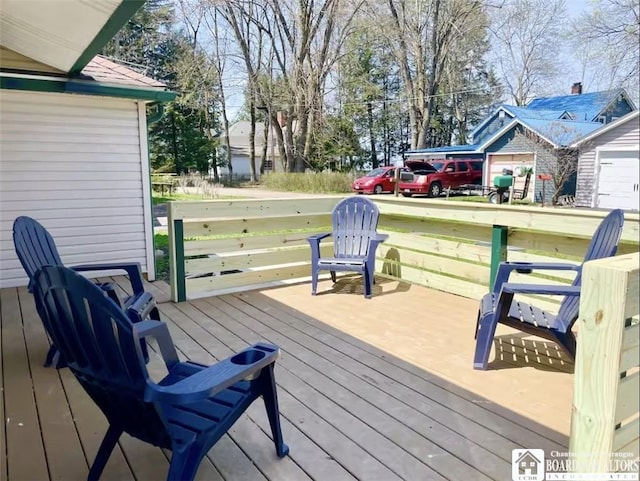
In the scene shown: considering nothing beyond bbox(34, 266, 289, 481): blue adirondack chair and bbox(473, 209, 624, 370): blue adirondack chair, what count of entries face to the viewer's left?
1

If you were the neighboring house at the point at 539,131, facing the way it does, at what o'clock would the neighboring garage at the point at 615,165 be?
the neighboring garage at the point at 615,165 is roughly at 10 o'clock from the neighboring house at the point at 539,131.

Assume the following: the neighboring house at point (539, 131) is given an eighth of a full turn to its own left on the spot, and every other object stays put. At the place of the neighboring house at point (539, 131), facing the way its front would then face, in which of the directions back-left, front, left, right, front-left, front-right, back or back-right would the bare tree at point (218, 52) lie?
back-right

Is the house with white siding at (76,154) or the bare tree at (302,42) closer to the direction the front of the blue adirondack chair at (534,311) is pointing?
the house with white siding

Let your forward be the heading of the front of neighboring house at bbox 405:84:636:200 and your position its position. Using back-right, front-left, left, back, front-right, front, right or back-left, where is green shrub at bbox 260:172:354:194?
right

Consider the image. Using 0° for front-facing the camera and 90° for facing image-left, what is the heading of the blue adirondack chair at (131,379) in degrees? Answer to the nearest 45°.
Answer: approximately 225°

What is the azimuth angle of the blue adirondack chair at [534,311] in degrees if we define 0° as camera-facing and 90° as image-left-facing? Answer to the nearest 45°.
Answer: approximately 90°

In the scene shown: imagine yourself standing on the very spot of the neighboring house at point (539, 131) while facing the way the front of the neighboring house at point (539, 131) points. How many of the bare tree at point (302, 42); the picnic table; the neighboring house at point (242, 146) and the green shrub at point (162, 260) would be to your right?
4

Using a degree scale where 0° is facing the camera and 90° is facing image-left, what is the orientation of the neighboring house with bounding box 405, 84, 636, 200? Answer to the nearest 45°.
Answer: approximately 45°

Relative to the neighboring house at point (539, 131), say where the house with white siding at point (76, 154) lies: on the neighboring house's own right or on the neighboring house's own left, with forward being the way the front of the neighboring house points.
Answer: on the neighboring house's own right

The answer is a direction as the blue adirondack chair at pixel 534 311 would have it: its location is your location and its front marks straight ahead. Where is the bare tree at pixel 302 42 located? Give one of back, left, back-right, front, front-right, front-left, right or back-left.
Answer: front-right

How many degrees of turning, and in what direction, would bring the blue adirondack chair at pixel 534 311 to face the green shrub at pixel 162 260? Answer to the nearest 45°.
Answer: approximately 45° to its right
